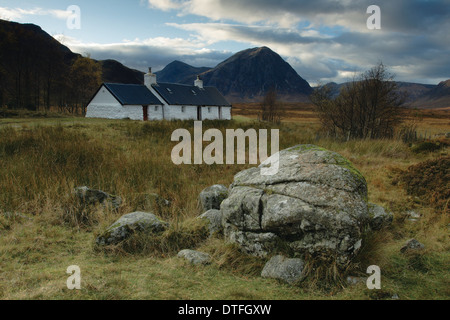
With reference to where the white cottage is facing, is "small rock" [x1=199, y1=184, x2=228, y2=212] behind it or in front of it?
in front

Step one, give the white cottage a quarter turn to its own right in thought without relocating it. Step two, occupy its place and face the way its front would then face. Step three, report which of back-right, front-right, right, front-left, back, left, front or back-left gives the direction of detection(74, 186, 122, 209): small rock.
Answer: front-left

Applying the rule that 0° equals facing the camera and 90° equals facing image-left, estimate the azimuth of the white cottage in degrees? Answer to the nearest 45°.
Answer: approximately 315°

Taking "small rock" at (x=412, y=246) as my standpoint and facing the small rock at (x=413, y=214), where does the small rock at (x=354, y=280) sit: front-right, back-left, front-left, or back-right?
back-left

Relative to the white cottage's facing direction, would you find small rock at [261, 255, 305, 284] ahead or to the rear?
ahead

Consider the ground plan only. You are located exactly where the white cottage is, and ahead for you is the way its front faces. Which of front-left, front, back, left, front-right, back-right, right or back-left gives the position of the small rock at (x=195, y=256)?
front-right

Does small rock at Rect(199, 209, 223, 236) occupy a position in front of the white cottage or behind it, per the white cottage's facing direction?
in front
